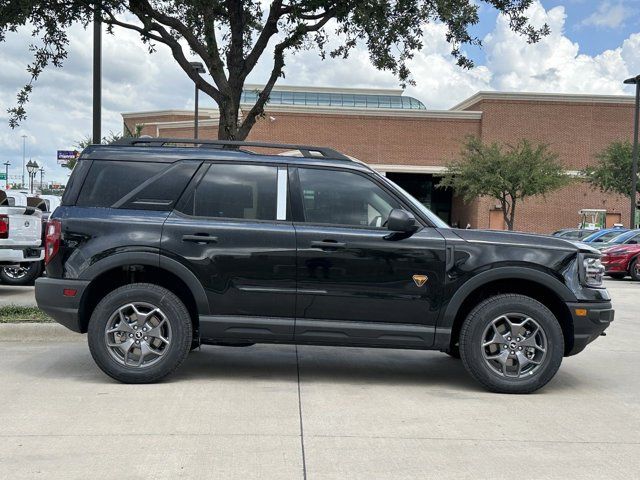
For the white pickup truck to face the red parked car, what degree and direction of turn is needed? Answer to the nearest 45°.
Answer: approximately 135° to its right

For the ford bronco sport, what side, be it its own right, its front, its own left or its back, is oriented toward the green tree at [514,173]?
left

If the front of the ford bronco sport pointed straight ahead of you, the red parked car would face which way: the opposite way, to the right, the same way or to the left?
the opposite way

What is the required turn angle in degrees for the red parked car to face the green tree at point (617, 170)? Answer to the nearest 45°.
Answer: approximately 135° to its right

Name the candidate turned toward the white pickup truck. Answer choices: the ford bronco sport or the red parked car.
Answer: the red parked car

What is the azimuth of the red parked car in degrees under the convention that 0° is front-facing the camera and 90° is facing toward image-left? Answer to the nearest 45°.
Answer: approximately 45°

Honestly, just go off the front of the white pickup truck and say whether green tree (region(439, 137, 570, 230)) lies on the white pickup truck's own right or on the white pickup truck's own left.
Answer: on the white pickup truck's own right

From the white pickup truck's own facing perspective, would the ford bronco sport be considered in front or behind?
behind

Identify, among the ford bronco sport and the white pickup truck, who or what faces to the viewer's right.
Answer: the ford bronco sport

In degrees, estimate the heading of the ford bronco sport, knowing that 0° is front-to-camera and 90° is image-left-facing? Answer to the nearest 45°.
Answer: approximately 270°

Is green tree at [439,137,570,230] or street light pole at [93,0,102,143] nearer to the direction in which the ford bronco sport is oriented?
the green tree
